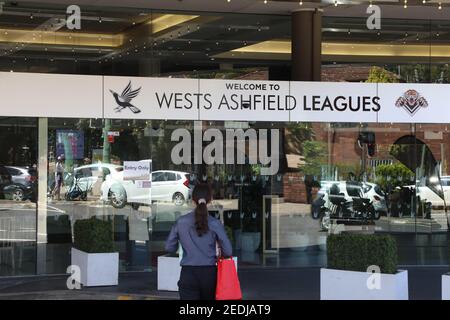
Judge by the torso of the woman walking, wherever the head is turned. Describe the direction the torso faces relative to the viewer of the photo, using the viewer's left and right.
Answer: facing away from the viewer

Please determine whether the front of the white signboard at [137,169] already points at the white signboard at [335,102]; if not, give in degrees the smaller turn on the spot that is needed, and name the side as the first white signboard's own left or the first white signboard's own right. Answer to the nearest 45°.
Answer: approximately 90° to the first white signboard's own left

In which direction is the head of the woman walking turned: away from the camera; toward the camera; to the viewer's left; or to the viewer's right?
away from the camera
